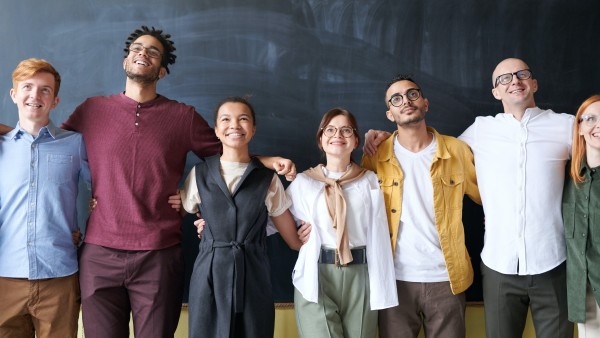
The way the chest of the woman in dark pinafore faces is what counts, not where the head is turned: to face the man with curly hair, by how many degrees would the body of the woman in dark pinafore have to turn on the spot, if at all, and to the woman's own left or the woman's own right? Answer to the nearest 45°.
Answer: approximately 90° to the woman's own right

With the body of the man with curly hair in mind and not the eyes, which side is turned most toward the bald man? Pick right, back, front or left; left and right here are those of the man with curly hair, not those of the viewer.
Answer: left

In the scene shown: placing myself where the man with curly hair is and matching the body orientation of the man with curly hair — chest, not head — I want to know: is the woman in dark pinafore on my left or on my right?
on my left

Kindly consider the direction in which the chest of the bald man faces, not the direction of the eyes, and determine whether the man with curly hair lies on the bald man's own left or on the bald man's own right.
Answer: on the bald man's own right

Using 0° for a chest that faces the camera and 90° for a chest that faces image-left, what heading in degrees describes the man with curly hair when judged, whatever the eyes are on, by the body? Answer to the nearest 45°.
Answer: approximately 0°
